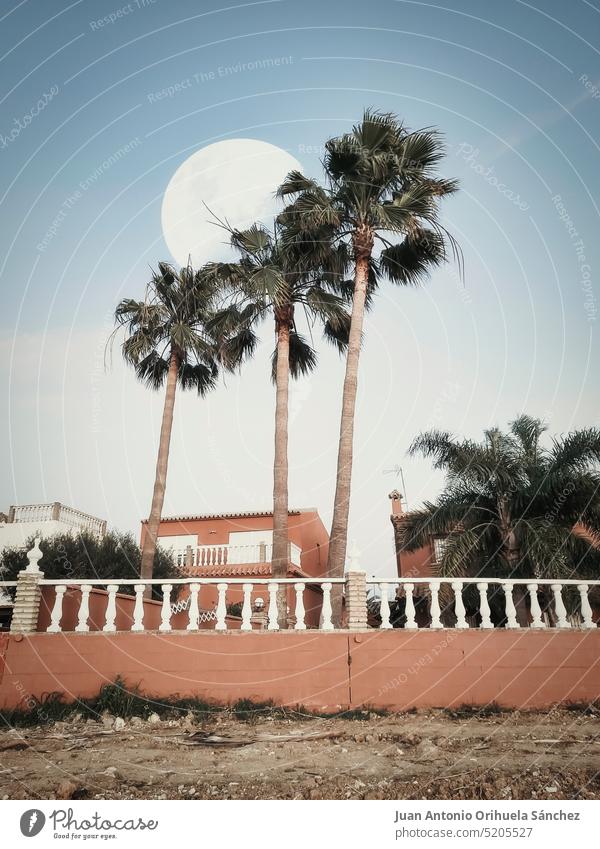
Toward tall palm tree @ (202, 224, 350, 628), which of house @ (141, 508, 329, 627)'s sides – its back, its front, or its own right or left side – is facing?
front

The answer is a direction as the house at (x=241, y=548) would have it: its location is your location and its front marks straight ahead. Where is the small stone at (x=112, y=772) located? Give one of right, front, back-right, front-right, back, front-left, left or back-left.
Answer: front

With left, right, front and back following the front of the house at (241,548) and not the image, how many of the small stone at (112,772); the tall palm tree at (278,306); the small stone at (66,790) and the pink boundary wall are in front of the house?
4

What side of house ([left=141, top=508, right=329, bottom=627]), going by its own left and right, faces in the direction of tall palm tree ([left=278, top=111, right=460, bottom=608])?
front

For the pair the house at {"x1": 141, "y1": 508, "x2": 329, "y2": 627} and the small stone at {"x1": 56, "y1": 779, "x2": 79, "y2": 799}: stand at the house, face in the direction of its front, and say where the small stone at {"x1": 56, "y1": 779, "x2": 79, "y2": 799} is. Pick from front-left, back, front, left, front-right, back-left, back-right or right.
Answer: front

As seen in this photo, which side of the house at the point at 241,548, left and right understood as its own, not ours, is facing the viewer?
front

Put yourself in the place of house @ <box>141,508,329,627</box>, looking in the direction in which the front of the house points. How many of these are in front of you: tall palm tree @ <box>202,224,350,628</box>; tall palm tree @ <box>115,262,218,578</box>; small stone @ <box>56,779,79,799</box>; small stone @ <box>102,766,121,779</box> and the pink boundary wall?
5

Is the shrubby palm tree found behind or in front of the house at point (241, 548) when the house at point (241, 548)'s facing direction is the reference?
in front

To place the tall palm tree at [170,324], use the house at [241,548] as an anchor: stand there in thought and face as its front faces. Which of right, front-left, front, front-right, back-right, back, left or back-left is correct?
front

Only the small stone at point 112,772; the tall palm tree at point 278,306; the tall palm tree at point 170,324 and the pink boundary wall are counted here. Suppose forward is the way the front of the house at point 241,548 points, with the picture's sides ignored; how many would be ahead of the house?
4

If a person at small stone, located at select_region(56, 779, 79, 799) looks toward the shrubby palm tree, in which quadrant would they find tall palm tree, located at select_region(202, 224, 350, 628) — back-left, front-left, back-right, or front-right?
front-left

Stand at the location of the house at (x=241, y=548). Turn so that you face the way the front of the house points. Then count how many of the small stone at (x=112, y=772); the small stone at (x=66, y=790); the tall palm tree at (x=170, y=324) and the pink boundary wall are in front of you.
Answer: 4
